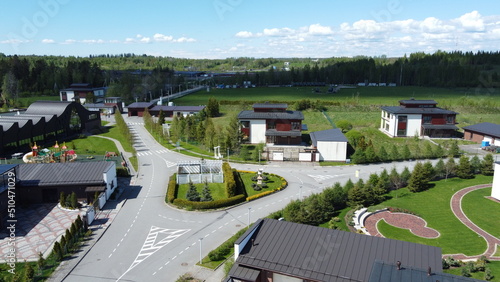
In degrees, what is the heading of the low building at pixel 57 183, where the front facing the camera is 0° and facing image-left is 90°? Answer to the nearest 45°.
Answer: approximately 0°

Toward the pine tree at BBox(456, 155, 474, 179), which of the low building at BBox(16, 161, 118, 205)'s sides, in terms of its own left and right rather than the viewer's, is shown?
left

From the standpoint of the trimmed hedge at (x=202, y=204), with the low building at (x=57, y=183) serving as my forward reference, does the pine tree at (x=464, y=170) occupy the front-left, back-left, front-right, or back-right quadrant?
back-right

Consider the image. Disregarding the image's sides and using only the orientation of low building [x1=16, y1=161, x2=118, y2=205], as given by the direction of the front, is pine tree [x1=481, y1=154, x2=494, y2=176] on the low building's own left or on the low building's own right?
on the low building's own left

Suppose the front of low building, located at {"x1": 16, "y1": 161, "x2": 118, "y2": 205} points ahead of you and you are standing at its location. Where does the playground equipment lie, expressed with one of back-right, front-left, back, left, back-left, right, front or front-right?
back

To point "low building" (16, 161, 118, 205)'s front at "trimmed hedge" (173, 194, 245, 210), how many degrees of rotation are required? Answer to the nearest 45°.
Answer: approximately 45° to its left
